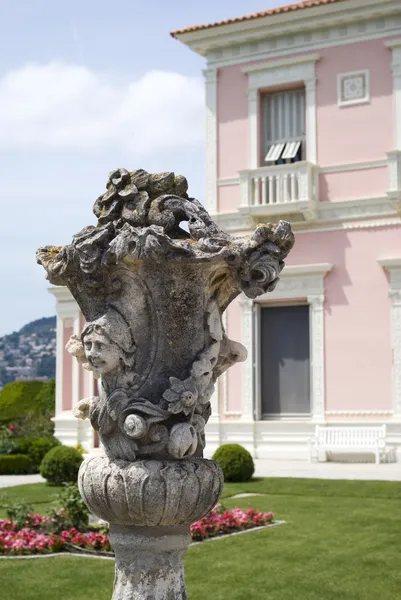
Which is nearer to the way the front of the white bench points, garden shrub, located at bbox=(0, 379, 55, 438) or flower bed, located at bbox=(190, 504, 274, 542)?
the flower bed

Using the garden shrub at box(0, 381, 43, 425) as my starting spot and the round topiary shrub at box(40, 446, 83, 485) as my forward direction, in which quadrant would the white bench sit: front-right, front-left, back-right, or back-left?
front-left

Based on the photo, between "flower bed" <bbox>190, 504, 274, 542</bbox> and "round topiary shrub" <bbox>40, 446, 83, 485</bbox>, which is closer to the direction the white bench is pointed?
the flower bed

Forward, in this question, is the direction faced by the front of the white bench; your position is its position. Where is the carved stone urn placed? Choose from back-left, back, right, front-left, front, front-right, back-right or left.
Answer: front

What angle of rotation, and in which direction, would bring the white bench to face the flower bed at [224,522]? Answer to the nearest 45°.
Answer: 0° — it already faces it

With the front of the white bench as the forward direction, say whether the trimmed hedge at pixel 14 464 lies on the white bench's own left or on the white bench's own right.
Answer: on the white bench's own right

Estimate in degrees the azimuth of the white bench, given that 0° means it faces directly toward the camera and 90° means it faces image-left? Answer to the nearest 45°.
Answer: approximately 0°

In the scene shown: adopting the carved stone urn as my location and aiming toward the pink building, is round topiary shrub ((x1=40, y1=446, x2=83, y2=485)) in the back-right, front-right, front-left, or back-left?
front-left

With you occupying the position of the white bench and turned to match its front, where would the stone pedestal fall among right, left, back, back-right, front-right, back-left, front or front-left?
front

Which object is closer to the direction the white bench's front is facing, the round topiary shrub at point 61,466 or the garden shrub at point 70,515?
the garden shrub

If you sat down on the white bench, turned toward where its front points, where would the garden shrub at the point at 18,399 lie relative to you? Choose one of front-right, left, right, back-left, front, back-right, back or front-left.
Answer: back-right

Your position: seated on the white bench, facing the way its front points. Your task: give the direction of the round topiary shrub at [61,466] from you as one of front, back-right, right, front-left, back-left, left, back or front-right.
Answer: front-right

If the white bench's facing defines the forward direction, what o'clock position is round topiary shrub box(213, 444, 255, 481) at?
The round topiary shrub is roughly at 1 o'clock from the white bench.

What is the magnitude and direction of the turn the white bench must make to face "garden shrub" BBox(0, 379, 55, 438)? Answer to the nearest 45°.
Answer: approximately 135° to its right

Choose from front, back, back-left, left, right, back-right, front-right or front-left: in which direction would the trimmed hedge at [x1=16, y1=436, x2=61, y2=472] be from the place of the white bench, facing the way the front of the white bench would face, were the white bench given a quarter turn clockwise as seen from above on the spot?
front
